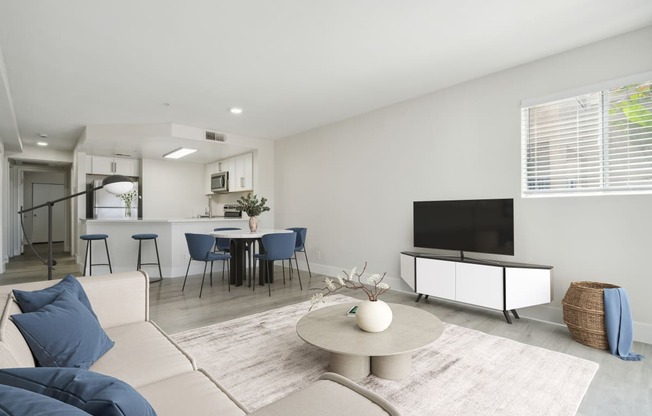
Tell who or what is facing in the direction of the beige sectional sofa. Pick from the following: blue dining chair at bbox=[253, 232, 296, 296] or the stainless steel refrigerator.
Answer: the stainless steel refrigerator

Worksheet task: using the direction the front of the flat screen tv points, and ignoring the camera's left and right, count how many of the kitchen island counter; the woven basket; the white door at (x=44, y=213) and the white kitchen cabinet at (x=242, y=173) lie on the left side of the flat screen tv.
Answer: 1

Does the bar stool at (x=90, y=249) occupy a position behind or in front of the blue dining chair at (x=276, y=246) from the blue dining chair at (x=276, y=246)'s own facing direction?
in front

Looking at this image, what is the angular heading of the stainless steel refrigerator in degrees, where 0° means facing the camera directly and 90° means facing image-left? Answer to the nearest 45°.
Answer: approximately 0°

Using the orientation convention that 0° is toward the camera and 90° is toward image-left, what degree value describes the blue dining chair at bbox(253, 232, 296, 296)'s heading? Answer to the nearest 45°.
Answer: approximately 135°

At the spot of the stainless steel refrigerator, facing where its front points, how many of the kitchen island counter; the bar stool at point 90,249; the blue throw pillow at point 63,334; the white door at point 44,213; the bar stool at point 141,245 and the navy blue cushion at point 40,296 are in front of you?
5

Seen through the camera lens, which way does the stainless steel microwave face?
facing the viewer and to the left of the viewer

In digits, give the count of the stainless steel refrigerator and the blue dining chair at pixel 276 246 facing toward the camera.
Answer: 1

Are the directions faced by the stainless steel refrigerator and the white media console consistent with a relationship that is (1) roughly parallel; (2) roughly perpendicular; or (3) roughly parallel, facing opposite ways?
roughly perpendicular

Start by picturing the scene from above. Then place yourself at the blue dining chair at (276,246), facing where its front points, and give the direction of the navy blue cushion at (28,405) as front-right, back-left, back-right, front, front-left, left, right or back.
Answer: back-left

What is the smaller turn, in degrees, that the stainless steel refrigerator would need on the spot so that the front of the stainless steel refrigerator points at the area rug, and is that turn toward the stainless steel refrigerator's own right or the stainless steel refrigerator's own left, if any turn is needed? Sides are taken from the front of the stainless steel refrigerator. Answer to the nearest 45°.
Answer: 0° — it already faces it

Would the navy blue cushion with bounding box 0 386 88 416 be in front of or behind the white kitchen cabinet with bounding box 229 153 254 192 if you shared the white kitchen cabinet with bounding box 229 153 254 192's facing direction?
in front

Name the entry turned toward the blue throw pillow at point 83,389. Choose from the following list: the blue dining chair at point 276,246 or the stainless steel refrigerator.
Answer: the stainless steel refrigerator

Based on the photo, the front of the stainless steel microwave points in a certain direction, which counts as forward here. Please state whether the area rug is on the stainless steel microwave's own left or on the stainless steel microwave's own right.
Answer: on the stainless steel microwave's own left

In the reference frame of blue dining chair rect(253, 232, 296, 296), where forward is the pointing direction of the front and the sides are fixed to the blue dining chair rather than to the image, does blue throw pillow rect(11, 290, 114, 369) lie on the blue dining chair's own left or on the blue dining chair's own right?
on the blue dining chair's own left

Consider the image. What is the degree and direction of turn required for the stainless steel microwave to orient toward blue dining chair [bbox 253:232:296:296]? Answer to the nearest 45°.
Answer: approximately 45° to its left
